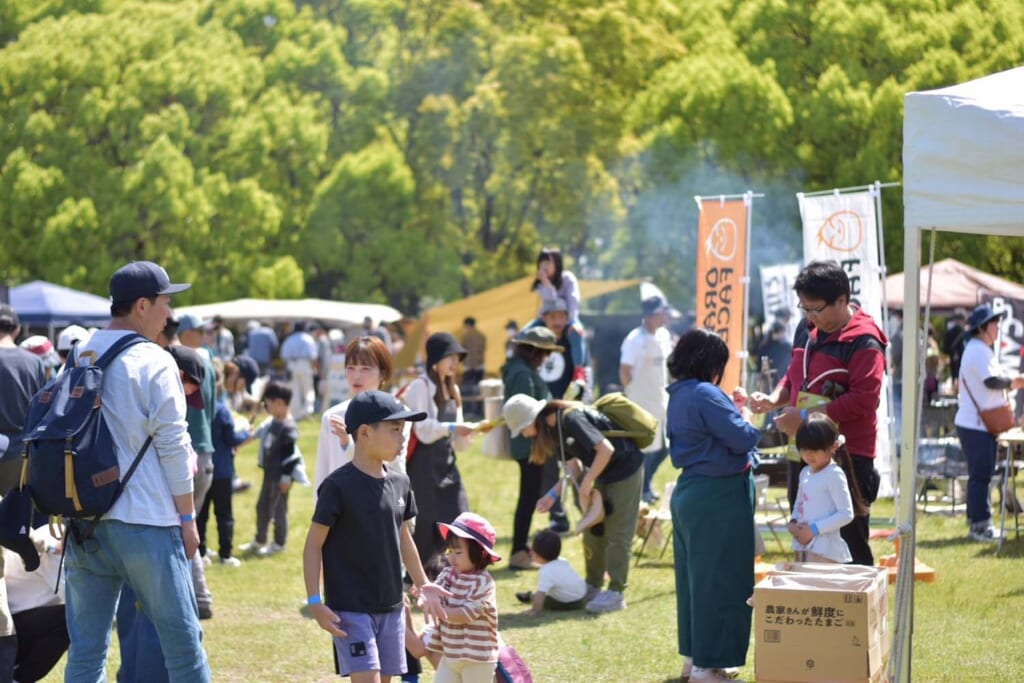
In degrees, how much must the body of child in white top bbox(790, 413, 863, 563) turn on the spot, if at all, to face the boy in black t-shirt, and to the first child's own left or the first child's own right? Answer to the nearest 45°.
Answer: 0° — they already face them

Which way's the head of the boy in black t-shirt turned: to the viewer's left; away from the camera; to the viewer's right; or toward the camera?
to the viewer's right

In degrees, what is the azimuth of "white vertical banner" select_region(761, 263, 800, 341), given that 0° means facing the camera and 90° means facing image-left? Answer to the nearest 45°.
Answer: approximately 0°

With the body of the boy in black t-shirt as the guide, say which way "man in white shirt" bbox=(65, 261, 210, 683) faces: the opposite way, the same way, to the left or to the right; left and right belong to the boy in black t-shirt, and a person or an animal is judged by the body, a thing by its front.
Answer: to the left

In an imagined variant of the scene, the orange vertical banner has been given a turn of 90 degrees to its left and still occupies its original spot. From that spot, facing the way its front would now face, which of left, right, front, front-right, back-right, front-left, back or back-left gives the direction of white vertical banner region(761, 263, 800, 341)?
left

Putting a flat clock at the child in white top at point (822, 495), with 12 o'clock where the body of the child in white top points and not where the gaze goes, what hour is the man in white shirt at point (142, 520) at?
The man in white shirt is roughly at 12 o'clock from the child in white top.

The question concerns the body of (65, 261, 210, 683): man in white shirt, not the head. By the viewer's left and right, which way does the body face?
facing away from the viewer and to the right of the viewer
